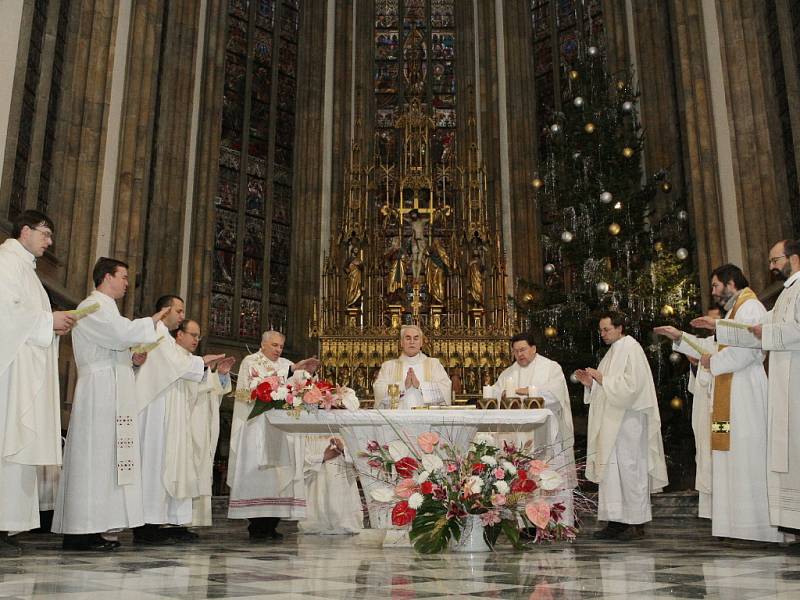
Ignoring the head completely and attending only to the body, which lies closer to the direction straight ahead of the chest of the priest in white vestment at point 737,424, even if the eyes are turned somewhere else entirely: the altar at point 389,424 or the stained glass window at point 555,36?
the altar

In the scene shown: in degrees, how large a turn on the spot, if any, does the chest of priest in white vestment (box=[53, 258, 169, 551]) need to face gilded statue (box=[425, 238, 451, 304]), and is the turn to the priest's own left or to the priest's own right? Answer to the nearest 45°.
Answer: approximately 45° to the priest's own left

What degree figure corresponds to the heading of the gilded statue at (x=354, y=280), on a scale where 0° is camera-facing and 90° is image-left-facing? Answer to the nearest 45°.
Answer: approximately 0°

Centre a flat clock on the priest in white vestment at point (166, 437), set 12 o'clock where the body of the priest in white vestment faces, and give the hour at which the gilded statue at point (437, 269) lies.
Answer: The gilded statue is roughly at 10 o'clock from the priest in white vestment.

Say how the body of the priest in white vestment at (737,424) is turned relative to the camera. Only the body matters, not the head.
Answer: to the viewer's left

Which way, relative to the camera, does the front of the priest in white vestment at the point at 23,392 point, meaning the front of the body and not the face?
to the viewer's right

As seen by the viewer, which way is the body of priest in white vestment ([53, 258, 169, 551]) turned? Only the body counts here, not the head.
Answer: to the viewer's right

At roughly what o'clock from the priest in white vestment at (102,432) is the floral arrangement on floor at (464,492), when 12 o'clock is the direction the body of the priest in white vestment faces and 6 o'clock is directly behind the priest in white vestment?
The floral arrangement on floor is roughly at 1 o'clock from the priest in white vestment.

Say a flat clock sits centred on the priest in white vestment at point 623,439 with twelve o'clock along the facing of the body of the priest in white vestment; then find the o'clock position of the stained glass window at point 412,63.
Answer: The stained glass window is roughly at 2 o'clock from the priest in white vestment.

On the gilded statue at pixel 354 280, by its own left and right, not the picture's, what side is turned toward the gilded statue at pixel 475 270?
left

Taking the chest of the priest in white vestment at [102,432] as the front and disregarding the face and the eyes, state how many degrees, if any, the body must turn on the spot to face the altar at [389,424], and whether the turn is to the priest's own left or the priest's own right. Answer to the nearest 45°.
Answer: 0° — they already face it

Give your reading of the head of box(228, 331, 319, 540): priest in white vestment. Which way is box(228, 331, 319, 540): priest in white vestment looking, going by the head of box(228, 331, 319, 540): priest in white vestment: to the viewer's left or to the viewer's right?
to the viewer's right

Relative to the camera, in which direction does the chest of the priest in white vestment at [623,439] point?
to the viewer's left

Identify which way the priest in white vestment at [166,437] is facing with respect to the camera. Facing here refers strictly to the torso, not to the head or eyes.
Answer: to the viewer's right

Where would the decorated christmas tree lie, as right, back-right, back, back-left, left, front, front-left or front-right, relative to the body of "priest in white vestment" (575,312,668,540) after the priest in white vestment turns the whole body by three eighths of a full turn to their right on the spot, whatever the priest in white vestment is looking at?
front-left
